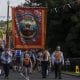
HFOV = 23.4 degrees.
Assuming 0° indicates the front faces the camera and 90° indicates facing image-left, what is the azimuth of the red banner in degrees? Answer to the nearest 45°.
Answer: approximately 0°
